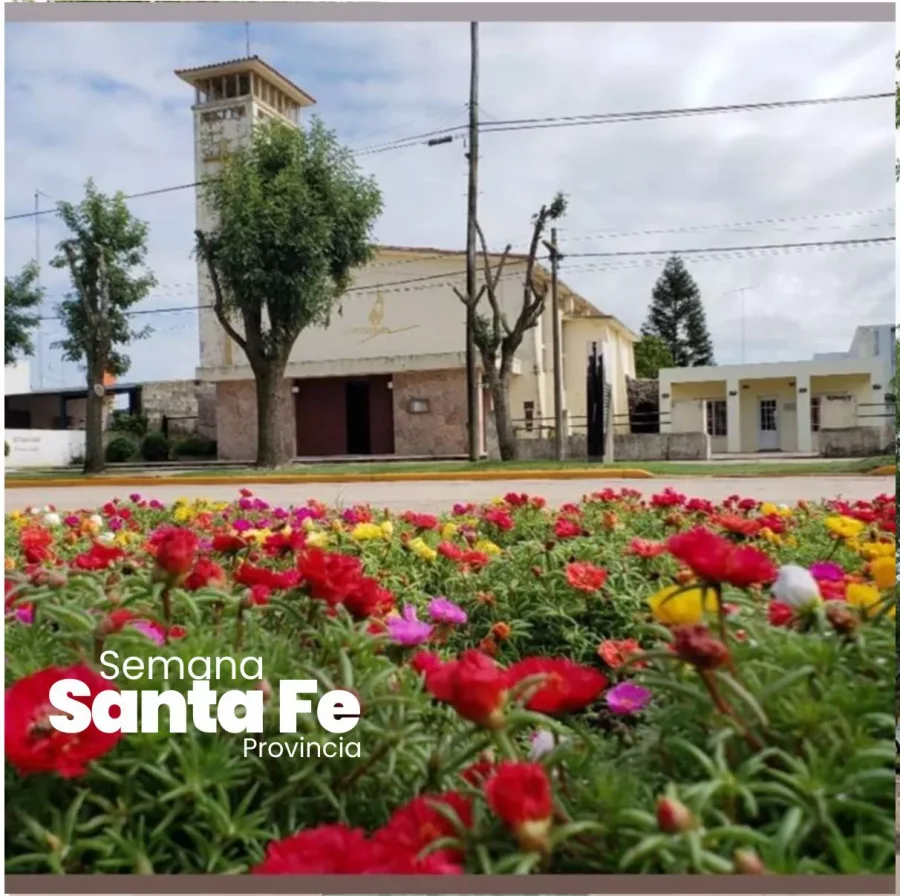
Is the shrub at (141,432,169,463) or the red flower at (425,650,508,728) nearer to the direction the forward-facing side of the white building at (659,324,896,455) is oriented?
the red flower

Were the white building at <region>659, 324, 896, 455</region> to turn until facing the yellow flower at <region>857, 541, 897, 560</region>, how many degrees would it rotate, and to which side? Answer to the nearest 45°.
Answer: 0° — it already faces it

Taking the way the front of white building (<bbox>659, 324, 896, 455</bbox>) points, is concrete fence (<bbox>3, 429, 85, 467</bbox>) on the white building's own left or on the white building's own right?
on the white building's own right

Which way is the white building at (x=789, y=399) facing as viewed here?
toward the camera

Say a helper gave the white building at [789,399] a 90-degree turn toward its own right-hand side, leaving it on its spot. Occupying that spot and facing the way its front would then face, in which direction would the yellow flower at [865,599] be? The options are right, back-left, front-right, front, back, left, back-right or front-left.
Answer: left

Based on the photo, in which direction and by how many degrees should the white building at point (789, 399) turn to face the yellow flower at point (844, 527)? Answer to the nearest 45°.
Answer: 0° — it already faces it

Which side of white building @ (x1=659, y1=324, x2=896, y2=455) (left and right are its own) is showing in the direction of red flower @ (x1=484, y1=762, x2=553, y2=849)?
front

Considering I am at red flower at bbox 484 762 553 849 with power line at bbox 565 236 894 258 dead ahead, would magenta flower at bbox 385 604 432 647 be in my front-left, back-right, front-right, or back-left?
front-left

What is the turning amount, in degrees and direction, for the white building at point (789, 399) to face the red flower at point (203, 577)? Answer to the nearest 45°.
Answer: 0° — it already faces it

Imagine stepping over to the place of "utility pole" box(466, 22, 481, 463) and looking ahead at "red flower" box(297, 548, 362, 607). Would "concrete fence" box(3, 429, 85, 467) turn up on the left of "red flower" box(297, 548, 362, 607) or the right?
right

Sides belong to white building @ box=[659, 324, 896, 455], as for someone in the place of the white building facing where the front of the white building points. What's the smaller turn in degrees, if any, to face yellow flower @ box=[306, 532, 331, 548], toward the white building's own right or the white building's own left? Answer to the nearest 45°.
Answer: approximately 45° to the white building's own right

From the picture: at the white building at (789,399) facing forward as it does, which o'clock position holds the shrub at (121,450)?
The shrub is roughly at 2 o'clock from the white building.

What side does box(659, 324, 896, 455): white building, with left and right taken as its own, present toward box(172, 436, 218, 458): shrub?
right

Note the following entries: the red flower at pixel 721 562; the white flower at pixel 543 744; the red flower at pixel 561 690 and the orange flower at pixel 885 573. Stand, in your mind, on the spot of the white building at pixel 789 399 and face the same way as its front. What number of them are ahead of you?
4
